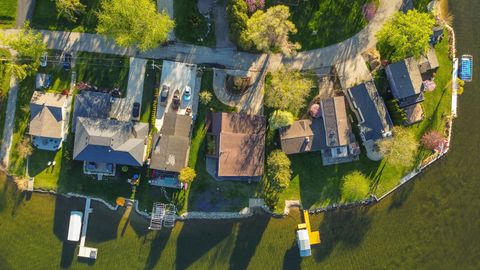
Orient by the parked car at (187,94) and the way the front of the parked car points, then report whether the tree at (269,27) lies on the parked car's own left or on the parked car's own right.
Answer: on the parked car's own left

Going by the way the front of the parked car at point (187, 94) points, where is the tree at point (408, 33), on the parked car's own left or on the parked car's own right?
on the parked car's own left

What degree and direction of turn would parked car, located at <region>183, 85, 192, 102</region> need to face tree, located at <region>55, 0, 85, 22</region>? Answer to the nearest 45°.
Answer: approximately 45° to its left

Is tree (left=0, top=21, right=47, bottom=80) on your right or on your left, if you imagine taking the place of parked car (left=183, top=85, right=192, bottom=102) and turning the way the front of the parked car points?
on your right

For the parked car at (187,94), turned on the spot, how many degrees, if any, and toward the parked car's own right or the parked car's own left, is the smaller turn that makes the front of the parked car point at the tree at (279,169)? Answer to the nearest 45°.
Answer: approximately 90° to the parked car's own left

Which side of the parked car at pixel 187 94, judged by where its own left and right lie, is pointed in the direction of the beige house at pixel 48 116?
right

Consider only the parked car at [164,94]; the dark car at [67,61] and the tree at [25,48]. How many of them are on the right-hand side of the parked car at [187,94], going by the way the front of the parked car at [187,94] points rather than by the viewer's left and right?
3

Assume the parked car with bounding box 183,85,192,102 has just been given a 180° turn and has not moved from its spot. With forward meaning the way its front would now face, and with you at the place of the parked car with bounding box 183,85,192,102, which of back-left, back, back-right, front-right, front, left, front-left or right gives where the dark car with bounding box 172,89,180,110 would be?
front-right
